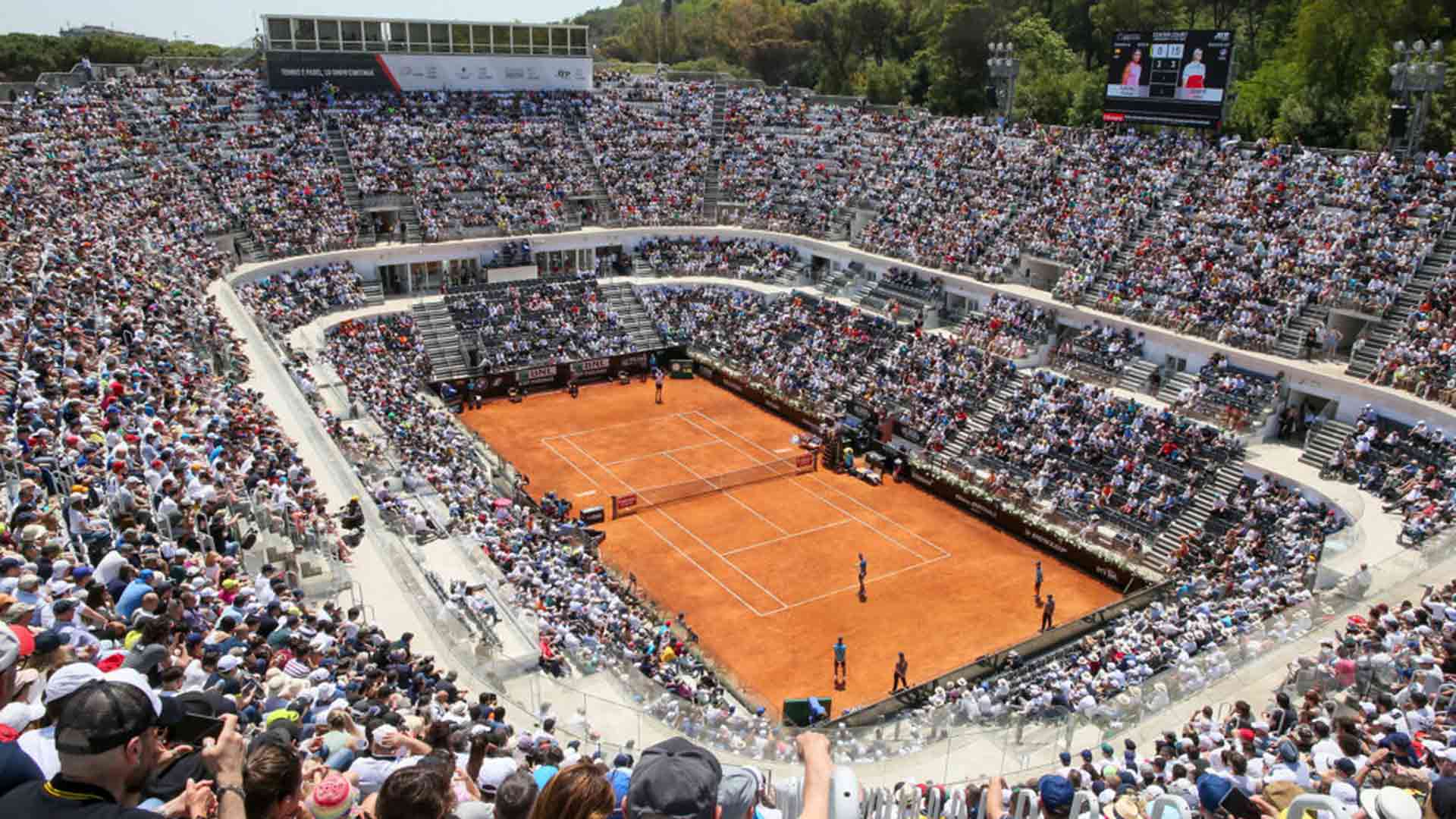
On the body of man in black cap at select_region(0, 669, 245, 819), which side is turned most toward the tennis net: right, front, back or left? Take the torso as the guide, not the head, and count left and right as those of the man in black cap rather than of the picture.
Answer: front

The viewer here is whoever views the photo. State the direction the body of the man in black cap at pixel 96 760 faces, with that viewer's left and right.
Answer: facing away from the viewer and to the right of the viewer

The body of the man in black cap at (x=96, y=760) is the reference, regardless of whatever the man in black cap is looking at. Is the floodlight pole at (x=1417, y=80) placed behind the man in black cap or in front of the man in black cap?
in front

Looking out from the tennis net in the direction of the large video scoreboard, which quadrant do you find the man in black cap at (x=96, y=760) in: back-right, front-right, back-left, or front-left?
back-right

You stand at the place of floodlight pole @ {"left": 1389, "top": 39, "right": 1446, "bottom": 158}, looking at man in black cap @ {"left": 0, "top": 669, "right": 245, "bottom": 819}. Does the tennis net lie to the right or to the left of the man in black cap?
right

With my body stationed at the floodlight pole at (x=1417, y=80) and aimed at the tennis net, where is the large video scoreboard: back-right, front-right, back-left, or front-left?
front-right

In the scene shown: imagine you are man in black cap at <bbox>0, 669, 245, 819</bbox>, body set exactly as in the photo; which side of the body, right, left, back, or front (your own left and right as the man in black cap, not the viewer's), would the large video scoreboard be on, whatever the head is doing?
front

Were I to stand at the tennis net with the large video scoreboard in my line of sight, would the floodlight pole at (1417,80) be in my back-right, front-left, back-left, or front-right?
front-right

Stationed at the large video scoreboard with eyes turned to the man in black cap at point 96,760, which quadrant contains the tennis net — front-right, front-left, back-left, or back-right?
front-right

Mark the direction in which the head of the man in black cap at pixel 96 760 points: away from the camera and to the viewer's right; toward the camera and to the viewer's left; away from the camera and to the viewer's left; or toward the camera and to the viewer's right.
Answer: away from the camera and to the viewer's right
